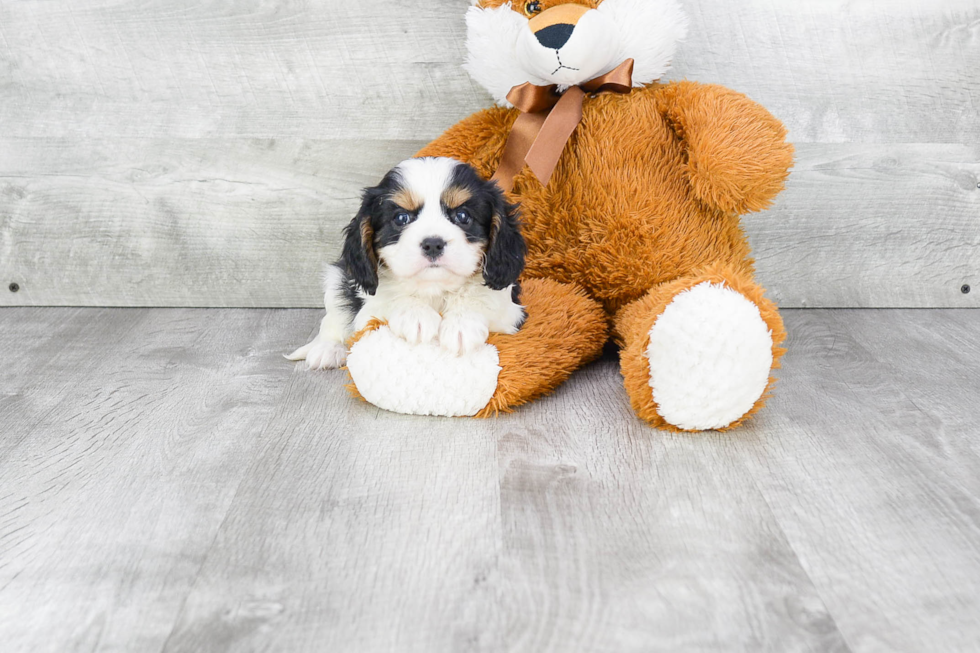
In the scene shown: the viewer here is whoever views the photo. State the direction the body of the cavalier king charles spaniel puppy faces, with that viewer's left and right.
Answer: facing the viewer
